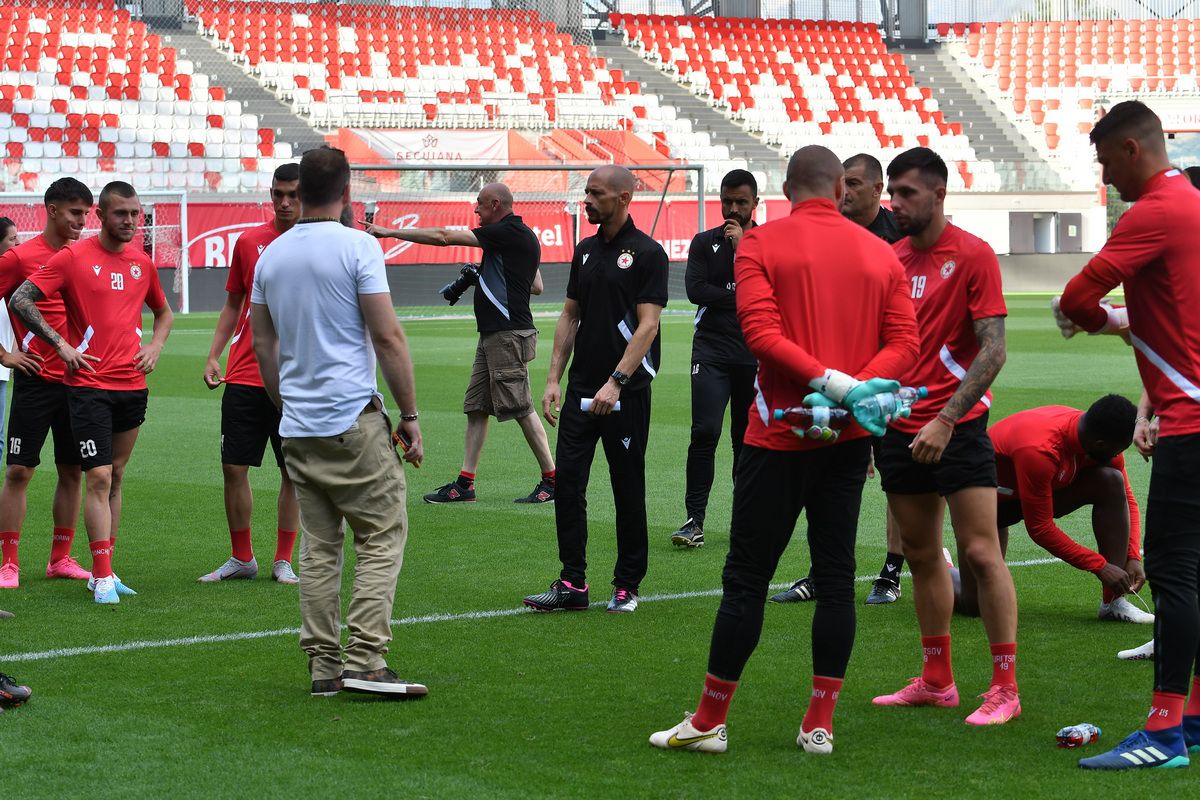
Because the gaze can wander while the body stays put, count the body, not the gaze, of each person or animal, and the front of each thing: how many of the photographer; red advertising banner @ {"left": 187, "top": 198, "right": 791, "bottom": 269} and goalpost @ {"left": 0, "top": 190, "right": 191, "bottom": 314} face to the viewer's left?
1

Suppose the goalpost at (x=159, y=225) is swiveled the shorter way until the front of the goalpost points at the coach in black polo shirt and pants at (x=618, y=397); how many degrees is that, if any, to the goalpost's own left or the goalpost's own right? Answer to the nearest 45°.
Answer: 0° — it already faces them

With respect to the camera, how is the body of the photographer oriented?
to the viewer's left

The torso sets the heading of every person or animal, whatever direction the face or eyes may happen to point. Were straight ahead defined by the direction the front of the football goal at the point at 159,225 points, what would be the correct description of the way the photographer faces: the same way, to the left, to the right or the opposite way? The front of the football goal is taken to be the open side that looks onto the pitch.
to the right

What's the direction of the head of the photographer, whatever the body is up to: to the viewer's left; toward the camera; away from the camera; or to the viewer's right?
to the viewer's left

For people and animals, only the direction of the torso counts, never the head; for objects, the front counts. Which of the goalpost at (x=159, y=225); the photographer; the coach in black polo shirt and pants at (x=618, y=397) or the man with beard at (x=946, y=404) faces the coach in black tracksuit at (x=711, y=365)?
the goalpost

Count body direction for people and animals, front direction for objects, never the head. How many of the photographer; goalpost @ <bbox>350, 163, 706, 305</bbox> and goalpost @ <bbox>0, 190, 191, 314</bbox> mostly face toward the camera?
2

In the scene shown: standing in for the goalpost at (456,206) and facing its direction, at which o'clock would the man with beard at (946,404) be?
The man with beard is roughly at 12 o'clock from the goalpost.

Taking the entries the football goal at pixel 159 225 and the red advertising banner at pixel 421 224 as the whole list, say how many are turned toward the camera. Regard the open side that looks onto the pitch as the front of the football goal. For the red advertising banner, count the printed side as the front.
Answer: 2

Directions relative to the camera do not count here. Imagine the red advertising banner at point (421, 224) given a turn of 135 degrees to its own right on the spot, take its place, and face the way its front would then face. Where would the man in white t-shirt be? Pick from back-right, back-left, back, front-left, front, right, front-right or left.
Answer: back-left
